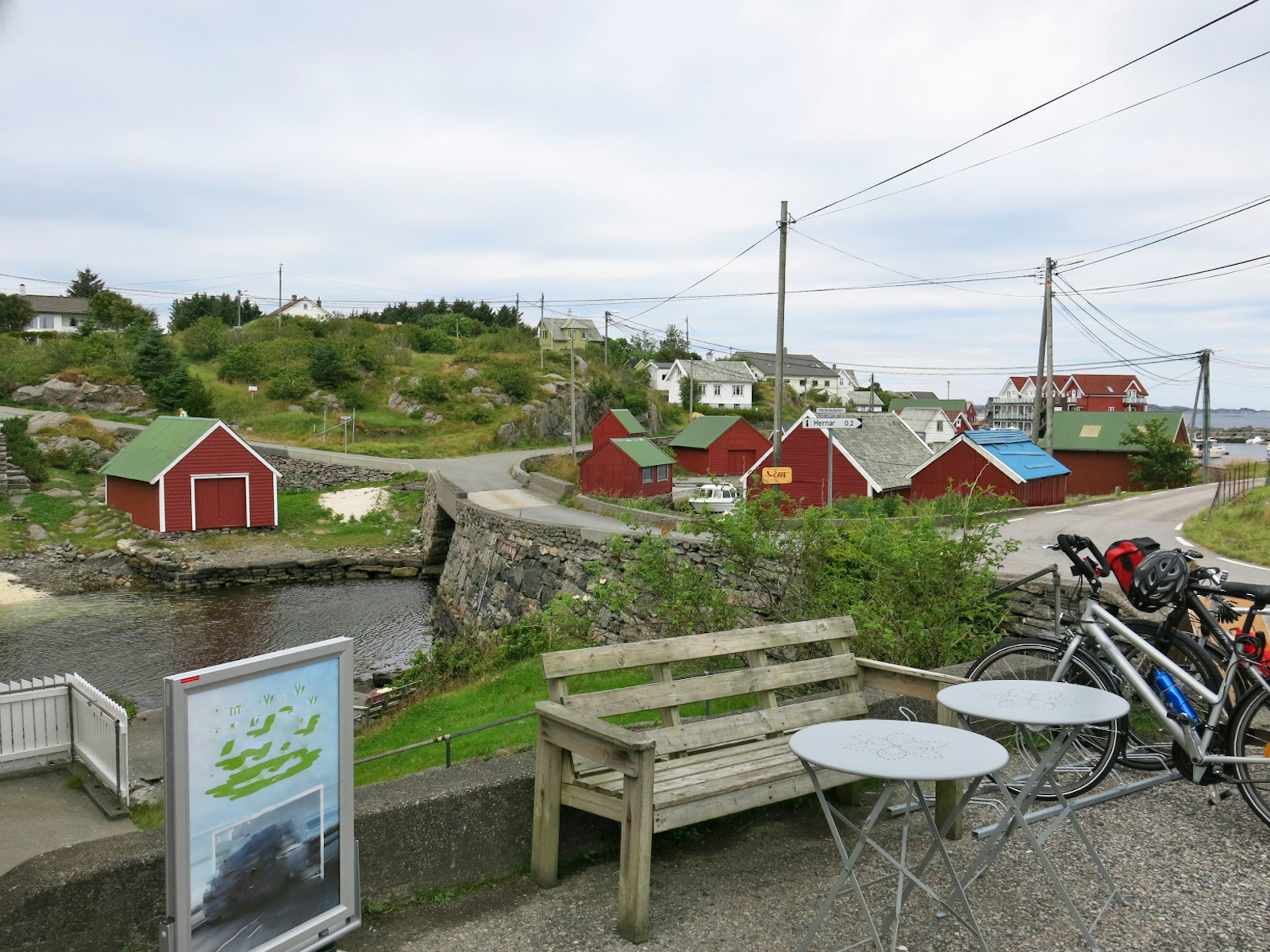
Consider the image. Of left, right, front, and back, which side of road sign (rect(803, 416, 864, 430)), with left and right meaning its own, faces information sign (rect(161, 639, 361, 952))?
front

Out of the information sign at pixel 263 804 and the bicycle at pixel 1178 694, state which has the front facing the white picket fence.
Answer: the bicycle

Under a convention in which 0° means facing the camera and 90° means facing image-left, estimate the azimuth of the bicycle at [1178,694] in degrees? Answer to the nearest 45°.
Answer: approximately 90°

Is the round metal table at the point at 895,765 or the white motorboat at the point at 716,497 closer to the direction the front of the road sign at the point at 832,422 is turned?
the round metal table

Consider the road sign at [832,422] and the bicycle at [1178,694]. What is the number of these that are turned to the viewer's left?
1

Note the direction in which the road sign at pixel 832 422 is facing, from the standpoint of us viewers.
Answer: facing the viewer

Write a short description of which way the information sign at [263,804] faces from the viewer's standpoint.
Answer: facing the viewer and to the right of the viewer

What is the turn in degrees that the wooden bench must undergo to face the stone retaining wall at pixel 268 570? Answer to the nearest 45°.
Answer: approximately 180°

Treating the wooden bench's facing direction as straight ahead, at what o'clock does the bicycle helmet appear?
The bicycle helmet is roughly at 10 o'clock from the wooden bench.

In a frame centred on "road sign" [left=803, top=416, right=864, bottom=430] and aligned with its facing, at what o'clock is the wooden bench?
The wooden bench is roughly at 12 o'clock from the road sign.

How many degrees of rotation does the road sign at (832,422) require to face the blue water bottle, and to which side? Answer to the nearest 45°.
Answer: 0° — it already faces it

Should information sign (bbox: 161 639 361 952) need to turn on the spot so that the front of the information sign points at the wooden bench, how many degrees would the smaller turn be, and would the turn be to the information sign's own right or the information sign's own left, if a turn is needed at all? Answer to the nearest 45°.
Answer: approximately 45° to the information sign's own left

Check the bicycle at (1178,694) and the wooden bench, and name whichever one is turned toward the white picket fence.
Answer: the bicycle

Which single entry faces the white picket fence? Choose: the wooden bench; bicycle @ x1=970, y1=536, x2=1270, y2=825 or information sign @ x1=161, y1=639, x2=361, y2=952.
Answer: the bicycle

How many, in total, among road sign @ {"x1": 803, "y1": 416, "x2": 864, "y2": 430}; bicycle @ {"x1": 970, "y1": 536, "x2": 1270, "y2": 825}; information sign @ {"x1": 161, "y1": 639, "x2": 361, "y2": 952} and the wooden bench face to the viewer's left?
1
